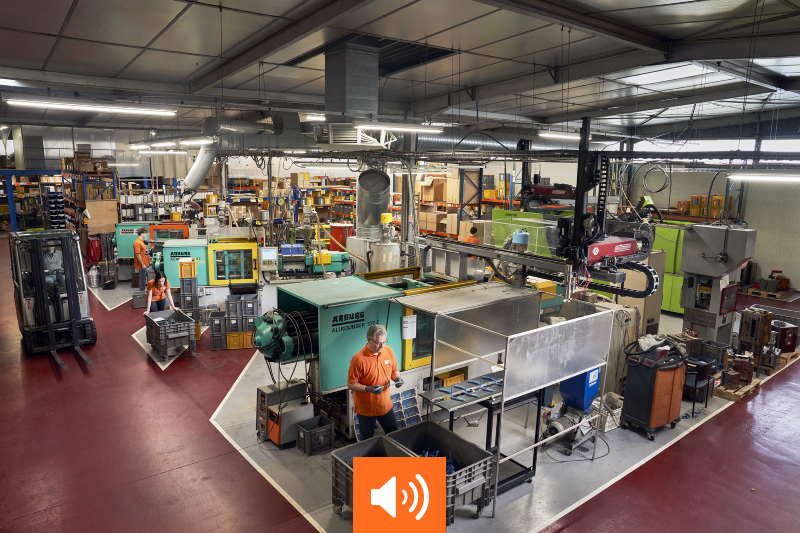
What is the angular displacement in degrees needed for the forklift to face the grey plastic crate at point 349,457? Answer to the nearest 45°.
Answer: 0° — it already faces it

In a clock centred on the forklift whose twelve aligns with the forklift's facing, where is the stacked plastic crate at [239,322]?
The stacked plastic crate is roughly at 10 o'clock from the forklift.

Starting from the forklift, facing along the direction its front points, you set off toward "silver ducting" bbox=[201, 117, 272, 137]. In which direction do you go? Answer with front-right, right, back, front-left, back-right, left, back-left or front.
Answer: back-left

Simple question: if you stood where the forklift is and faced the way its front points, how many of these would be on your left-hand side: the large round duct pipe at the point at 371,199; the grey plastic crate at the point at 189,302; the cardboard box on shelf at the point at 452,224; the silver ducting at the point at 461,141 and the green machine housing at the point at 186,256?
5

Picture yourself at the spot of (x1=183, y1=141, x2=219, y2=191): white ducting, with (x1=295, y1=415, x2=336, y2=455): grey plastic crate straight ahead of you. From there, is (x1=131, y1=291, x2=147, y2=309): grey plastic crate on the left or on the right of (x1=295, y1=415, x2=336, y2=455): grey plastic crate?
right

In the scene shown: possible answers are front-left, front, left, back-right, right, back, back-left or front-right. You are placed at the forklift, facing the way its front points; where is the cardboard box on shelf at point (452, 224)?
left

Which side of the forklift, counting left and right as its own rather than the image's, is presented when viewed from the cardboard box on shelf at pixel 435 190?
left

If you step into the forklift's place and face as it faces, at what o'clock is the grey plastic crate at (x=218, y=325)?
The grey plastic crate is roughly at 10 o'clock from the forklift.

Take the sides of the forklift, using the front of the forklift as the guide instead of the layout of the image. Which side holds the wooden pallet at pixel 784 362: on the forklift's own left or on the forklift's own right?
on the forklift's own left

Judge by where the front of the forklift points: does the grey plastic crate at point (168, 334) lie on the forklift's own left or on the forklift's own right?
on the forklift's own left

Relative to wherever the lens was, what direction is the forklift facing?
facing the viewer

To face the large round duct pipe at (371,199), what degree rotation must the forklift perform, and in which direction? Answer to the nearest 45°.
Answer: approximately 90° to its left

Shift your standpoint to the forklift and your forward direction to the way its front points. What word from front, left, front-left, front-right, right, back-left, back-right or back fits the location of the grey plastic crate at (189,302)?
left

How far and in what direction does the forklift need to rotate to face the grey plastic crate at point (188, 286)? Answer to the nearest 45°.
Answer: approximately 90° to its left

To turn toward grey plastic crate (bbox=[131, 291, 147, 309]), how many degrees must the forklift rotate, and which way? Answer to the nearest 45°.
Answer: approximately 135° to its left

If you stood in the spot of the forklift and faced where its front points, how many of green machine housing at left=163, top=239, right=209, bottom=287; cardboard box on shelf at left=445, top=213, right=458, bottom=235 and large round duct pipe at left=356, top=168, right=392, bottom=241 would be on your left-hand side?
3

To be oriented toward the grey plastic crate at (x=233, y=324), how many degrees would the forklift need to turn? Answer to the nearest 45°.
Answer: approximately 45° to its left
